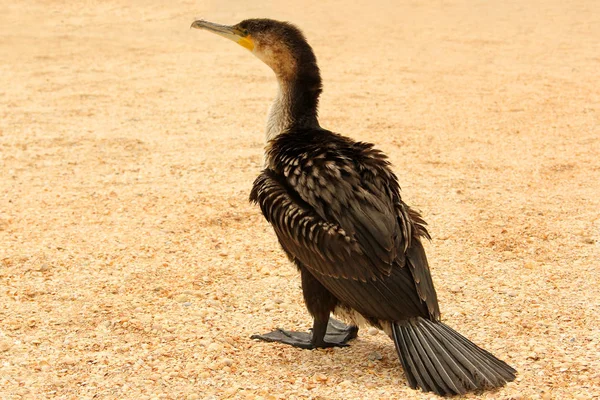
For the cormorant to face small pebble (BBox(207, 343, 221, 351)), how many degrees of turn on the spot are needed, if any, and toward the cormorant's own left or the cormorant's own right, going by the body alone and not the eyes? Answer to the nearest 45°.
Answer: approximately 45° to the cormorant's own left

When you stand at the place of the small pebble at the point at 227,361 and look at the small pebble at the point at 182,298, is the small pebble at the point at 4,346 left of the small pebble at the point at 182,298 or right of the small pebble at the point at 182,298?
left

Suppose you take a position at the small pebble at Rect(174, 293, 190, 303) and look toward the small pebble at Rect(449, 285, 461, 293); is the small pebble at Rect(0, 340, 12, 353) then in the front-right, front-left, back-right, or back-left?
back-right

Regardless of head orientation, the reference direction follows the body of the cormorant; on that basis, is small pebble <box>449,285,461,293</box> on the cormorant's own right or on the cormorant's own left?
on the cormorant's own right

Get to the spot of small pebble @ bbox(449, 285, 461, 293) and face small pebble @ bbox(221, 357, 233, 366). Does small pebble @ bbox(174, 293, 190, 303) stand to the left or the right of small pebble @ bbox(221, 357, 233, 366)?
right

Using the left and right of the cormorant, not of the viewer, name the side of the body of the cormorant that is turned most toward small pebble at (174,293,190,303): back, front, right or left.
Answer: front

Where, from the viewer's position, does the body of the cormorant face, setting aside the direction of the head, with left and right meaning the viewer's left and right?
facing away from the viewer and to the left of the viewer
